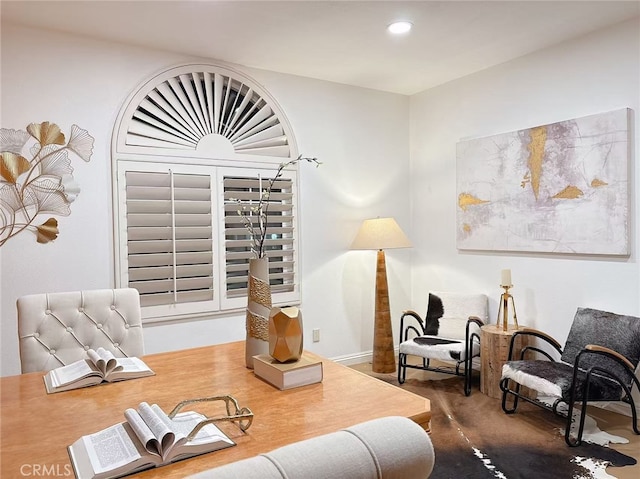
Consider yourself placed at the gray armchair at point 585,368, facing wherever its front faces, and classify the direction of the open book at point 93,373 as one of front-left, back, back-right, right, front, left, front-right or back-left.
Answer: front

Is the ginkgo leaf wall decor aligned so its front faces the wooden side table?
no

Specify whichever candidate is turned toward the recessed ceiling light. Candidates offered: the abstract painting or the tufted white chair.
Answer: the abstract painting

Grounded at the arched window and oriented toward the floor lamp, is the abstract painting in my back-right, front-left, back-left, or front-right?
front-right

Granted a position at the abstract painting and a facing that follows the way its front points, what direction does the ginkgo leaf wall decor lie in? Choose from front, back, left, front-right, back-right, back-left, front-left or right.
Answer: front

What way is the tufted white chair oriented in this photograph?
toward the camera

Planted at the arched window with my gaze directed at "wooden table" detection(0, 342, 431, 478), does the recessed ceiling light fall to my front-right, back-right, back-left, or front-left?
front-left

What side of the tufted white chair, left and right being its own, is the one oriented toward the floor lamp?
left

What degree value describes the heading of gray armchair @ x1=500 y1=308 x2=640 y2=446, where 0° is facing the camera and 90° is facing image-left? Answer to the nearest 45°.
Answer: approximately 45°

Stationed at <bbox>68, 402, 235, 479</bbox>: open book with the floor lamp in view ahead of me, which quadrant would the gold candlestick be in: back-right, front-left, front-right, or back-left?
front-right

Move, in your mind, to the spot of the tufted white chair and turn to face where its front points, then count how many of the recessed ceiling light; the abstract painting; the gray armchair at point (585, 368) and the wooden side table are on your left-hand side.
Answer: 4

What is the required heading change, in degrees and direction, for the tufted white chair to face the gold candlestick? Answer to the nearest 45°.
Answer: approximately 90° to its left

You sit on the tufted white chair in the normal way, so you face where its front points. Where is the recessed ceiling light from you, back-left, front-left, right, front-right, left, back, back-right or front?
left

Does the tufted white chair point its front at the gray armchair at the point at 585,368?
no

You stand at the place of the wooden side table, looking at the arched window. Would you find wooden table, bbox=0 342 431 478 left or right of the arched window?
left
